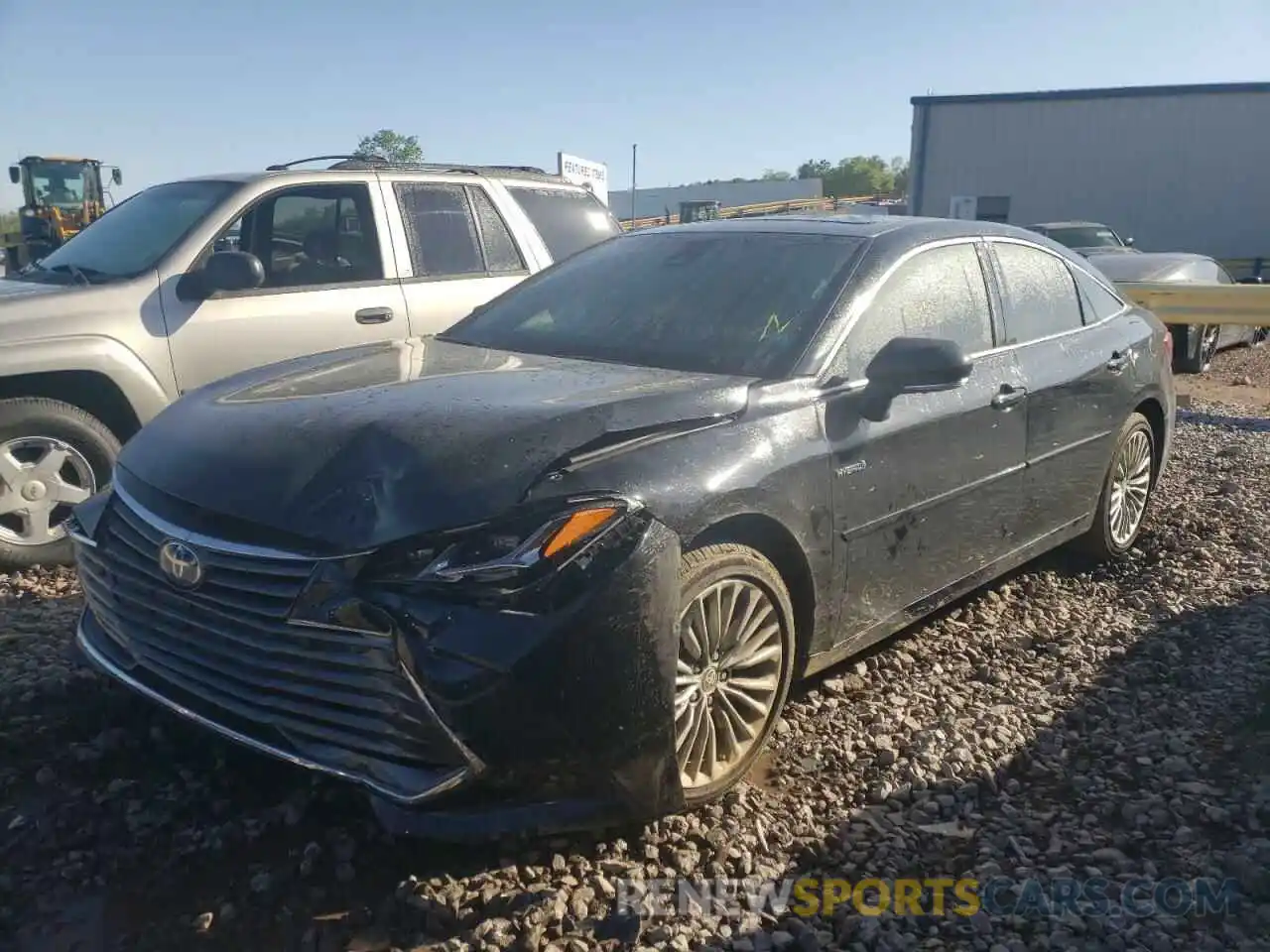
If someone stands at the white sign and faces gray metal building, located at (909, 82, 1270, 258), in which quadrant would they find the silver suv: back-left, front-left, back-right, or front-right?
back-right

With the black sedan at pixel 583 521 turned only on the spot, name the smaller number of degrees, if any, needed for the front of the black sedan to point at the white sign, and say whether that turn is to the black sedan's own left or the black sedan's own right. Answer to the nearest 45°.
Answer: approximately 135° to the black sedan's own right

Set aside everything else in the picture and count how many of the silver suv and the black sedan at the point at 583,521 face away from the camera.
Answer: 0

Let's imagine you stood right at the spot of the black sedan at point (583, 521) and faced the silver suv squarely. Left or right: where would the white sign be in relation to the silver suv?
right

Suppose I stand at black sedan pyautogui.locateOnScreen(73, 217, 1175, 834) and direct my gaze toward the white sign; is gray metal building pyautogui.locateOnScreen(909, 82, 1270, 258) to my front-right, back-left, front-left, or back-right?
front-right

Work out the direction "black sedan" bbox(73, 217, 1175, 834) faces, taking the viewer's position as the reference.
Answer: facing the viewer and to the left of the viewer

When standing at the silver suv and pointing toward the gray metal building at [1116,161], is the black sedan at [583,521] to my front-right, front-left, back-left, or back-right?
back-right

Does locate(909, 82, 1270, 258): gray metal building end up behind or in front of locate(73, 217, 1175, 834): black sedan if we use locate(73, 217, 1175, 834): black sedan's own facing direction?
behind

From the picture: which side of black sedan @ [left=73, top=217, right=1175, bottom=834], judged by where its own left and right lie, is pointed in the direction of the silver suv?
right

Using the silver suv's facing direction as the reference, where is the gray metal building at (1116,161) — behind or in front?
behind
